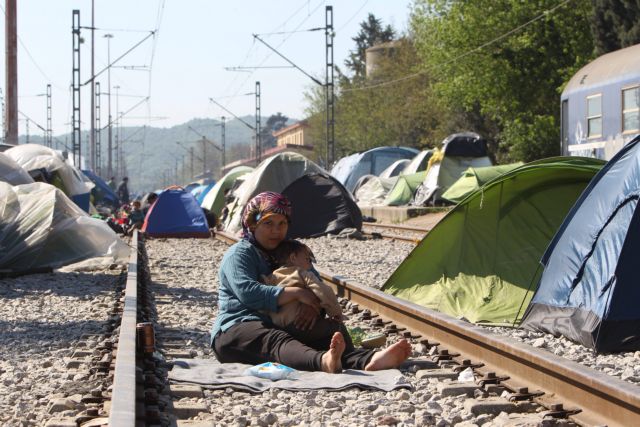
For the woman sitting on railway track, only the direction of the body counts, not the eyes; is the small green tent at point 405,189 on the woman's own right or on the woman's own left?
on the woman's own left
